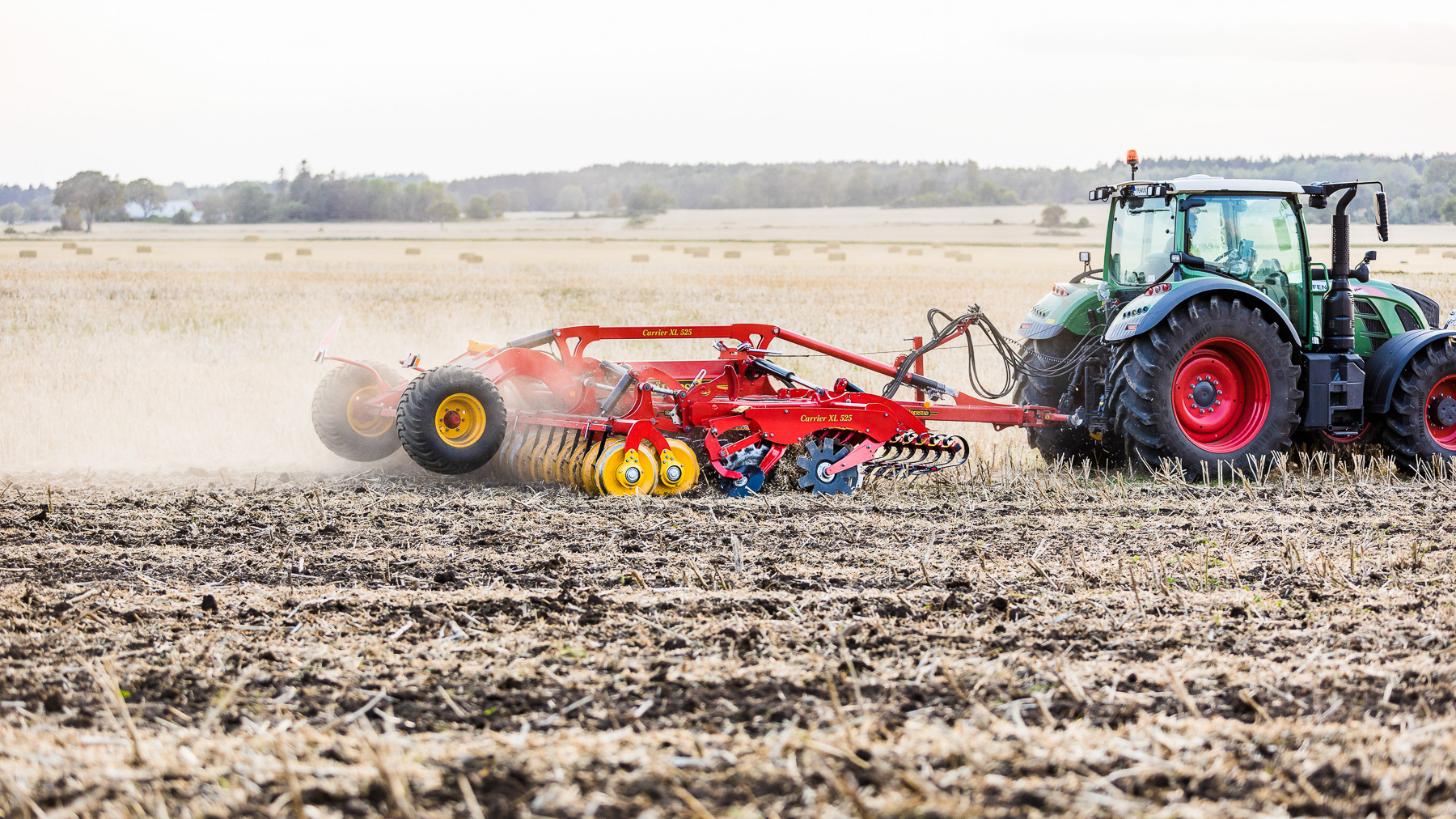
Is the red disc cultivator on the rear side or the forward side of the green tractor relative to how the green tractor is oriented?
on the rear side

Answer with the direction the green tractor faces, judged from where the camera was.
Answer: facing away from the viewer and to the right of the viewer
